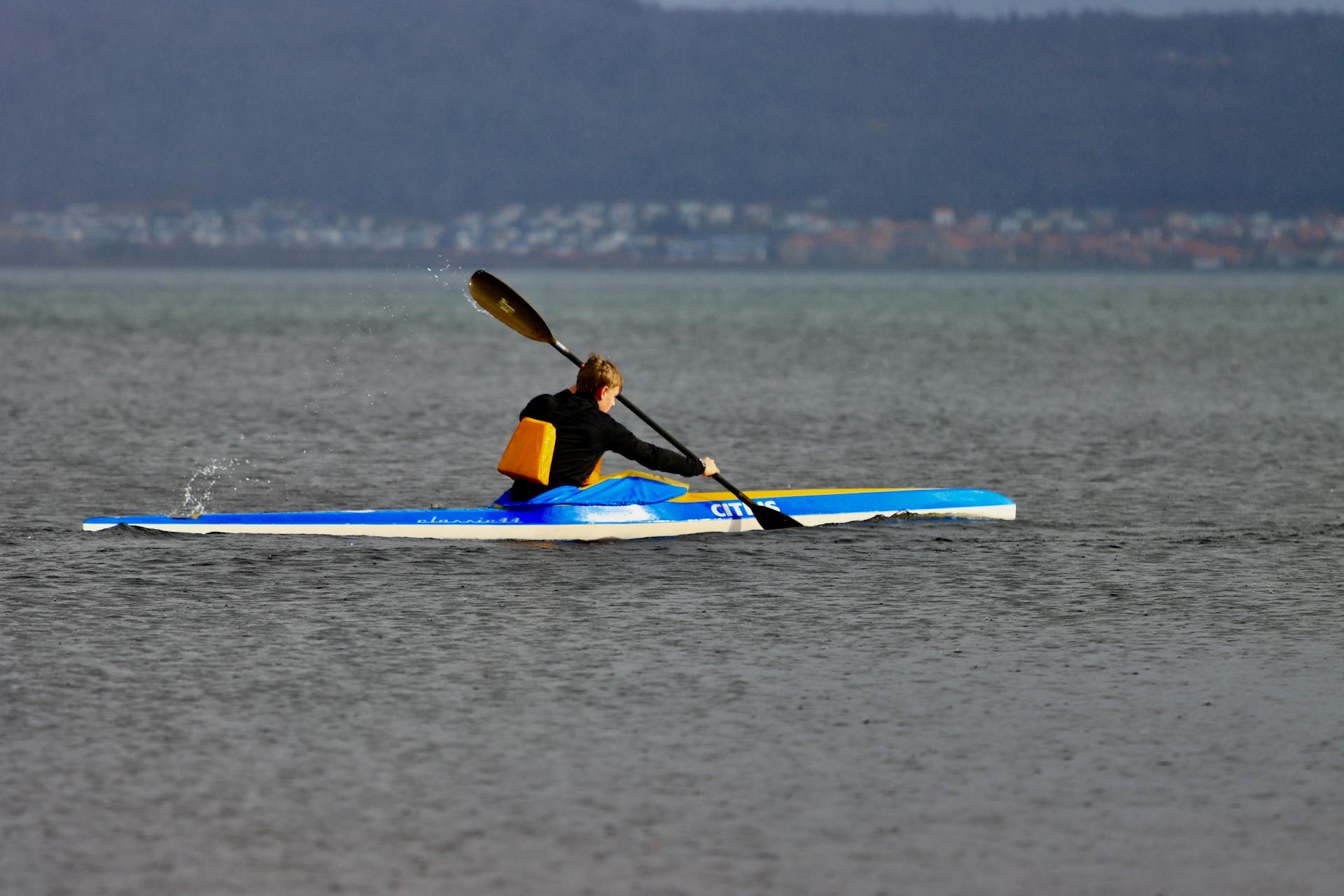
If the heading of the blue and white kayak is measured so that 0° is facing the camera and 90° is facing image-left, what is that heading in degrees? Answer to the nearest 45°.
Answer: approximately 270°

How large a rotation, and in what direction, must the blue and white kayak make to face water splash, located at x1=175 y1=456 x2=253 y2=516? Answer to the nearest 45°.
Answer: approximately 135° to its left

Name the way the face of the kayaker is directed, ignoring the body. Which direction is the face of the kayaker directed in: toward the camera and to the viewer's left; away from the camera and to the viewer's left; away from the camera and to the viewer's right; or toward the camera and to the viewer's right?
away from the camera and to the viewer's right

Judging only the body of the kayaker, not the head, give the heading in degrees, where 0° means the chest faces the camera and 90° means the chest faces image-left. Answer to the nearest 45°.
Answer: approximately 225°
